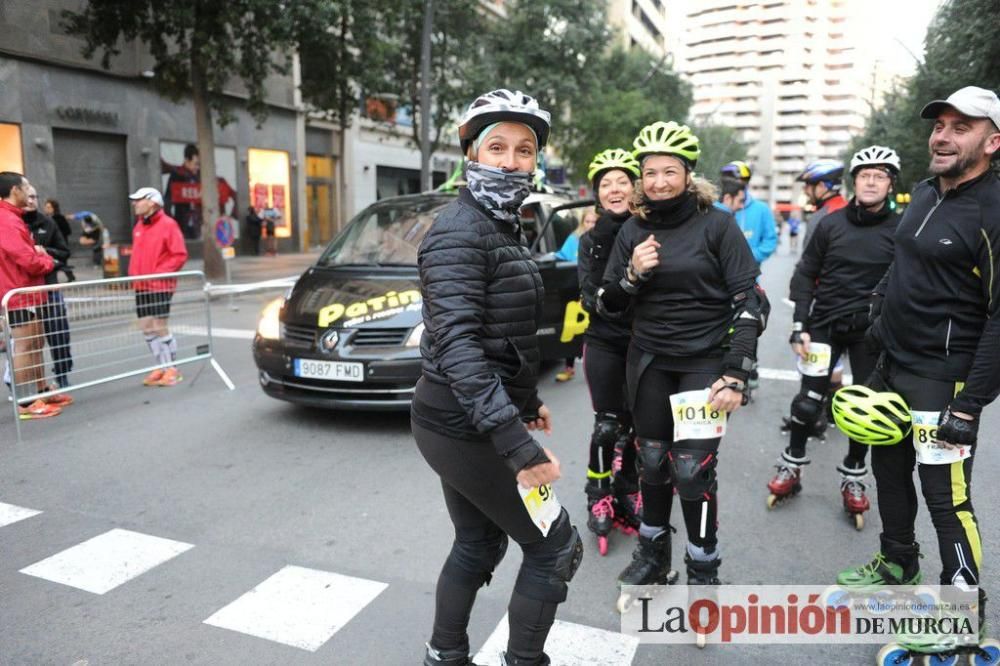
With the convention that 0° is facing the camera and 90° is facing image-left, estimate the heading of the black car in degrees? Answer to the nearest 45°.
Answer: approximately 45°

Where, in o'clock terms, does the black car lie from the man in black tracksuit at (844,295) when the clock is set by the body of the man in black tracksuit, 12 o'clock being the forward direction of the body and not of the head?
The black car is roughly at 3 o'clock from the man in black tracksuit.

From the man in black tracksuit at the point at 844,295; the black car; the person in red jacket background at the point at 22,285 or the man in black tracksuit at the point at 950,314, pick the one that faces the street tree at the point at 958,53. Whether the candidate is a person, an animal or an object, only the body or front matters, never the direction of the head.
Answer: the person in red jacket background

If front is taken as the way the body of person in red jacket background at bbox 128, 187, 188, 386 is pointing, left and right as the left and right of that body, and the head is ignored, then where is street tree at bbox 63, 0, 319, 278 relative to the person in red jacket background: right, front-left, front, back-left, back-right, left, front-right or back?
back-right

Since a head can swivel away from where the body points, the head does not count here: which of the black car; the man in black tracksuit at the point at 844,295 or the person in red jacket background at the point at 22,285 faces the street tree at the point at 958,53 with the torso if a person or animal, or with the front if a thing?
the person in red jacket background

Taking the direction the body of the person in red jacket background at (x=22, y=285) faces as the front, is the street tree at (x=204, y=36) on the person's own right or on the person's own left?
on the person's own left

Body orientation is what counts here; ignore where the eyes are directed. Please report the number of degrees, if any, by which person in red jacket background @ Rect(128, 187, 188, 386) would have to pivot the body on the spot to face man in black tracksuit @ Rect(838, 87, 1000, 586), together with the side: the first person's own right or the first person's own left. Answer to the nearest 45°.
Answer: approximately 90° to the first person's own left

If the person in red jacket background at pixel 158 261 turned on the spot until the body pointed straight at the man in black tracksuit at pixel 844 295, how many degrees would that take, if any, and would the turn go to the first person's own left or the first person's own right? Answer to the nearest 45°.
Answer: approximately 90° to the first person's own left

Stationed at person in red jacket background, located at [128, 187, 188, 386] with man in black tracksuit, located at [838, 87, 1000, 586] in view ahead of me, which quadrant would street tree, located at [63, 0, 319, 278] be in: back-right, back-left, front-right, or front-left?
back-left

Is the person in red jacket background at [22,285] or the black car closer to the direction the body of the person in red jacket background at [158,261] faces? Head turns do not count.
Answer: the person in red jacket background

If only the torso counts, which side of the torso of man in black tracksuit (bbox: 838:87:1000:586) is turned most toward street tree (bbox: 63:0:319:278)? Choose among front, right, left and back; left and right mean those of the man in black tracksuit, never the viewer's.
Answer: right

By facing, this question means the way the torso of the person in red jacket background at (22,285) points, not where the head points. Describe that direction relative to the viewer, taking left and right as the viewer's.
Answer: facing to the right of the viewer
